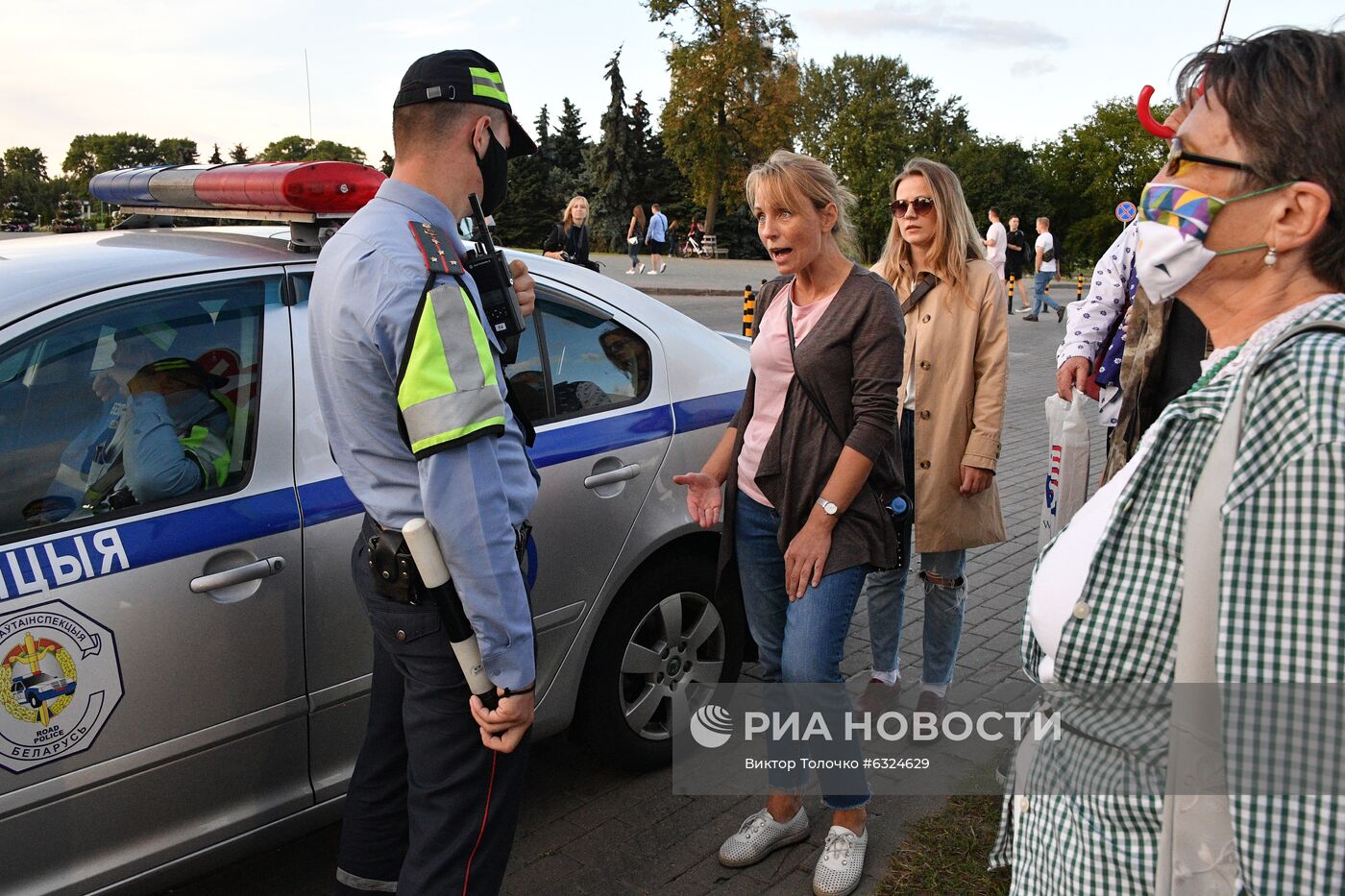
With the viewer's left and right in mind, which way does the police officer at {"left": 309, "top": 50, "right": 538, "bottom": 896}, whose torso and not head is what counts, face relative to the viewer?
facing away from the viewer and to the right of the viewer

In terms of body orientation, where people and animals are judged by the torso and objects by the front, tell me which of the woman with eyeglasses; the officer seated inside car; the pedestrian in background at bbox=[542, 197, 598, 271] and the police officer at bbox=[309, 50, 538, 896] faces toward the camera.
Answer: the pedestrian in background

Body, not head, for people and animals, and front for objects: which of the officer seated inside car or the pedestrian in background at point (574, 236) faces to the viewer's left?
the officer seated inside car

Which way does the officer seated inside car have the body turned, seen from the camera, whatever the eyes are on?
to the viewer's left

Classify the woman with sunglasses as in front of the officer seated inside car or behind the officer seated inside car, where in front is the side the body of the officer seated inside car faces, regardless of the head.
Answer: behind

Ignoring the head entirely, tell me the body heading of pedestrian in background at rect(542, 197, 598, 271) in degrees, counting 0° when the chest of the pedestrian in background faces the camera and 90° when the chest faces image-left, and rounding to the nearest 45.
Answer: approximately 0°

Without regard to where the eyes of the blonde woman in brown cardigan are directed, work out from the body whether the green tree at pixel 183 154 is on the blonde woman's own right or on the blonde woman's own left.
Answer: on the blonde woman's own right

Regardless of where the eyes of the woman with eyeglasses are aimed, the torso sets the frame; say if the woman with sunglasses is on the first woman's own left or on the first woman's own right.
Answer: on the first woman's own right

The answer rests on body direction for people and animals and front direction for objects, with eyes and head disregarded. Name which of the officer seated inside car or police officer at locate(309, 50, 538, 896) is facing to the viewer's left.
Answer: the officer seated inside car

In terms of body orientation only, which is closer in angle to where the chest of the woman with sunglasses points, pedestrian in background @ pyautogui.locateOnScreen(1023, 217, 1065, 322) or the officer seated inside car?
the officer seated inside car

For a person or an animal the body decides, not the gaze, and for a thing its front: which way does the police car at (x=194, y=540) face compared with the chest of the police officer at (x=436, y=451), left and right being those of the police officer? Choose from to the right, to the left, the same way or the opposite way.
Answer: the opposite way
